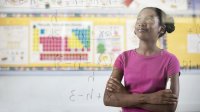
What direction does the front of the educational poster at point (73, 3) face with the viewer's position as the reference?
facing the viewer

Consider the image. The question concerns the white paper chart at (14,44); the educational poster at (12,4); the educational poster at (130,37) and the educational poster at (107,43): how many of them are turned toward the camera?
4

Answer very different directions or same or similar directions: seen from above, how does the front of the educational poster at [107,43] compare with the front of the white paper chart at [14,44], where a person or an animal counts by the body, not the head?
same or similar directions

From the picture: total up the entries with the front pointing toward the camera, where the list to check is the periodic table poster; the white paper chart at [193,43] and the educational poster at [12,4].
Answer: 3

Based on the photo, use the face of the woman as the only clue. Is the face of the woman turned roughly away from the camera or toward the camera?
toward the camera

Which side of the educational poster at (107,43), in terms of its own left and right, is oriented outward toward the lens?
front

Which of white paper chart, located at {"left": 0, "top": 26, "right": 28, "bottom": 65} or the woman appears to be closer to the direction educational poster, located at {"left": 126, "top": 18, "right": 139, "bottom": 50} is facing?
the woman

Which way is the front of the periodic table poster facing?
toward the camera

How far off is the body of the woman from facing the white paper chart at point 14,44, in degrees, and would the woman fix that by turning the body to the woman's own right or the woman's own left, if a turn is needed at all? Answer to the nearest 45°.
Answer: approximately 135° to the woman's own right

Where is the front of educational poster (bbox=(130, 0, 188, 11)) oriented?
toward the camera

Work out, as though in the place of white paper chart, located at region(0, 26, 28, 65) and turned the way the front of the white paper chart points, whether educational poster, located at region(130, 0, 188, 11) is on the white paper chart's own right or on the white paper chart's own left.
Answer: on the white paper chart's own left

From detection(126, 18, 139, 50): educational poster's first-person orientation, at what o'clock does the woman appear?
The woman is roughly at 12 o'clock from the educational poster.
